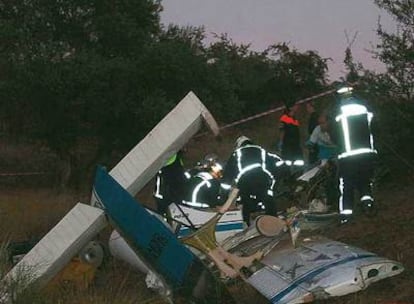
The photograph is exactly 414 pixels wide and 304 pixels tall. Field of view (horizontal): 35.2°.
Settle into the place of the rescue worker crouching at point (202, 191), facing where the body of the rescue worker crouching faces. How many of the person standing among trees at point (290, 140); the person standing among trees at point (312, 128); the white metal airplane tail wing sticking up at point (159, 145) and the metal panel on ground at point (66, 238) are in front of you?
2

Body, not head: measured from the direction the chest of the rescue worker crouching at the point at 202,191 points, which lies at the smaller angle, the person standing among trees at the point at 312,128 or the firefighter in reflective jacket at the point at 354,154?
the person standing among trees

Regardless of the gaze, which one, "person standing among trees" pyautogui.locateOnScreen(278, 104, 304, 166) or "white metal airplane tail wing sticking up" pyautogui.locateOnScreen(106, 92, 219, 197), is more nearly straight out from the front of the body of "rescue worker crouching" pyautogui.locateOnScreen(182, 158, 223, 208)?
the person standing among trees

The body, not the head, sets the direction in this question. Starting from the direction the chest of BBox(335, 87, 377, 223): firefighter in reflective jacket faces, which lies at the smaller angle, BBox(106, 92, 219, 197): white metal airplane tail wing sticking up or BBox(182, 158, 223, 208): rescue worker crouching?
the rescue worker crouching

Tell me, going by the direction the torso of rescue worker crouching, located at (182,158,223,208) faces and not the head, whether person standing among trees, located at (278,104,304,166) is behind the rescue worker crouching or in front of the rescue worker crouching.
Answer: in front

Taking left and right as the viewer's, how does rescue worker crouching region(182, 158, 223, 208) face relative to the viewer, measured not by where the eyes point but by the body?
facing away from the viewer and to the right of the viewer

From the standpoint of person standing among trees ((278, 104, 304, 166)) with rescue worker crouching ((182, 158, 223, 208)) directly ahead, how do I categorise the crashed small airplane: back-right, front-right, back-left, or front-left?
front-left
